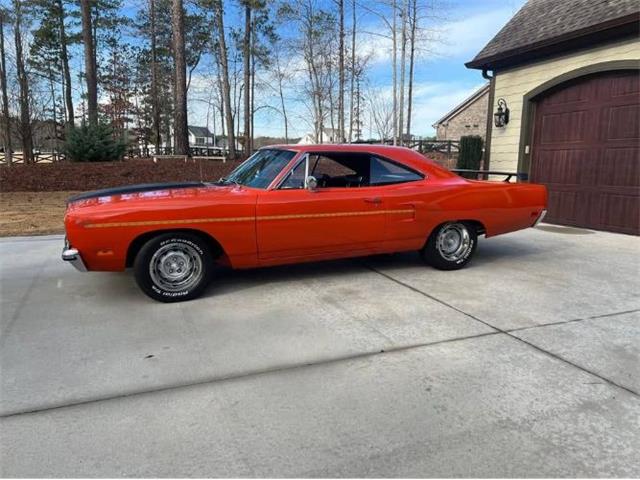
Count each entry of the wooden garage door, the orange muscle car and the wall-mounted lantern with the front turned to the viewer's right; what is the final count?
0

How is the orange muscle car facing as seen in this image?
to the viewer's left

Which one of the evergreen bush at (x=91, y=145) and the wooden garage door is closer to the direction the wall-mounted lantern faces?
the evergreen bush

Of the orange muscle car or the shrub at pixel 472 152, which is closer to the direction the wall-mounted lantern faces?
the orange muscle car

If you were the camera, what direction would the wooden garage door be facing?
facing the viewer and to the left of the viewer

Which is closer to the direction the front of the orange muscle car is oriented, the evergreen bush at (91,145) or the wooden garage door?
the evergreen bush

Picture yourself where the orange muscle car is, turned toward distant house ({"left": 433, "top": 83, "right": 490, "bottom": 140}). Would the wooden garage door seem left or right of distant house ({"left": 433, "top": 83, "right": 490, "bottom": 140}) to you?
right

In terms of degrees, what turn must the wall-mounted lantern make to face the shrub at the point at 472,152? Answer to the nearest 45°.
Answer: approximately 90° to its right

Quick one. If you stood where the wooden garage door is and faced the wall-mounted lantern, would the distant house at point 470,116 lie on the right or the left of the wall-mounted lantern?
right

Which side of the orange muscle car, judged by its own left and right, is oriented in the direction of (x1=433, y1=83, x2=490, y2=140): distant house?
right

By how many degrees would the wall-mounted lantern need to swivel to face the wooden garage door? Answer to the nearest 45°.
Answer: approximately 90° to its left

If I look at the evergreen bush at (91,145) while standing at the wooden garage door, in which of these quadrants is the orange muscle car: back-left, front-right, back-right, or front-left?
front-left

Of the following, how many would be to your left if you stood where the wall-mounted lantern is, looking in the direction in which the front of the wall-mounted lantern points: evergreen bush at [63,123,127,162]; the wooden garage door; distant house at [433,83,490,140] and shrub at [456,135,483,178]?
1

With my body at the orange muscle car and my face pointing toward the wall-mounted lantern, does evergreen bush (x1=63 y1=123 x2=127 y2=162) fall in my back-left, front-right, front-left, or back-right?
front-left

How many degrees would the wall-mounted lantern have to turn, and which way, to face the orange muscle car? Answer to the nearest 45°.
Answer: approximately 45° to its left

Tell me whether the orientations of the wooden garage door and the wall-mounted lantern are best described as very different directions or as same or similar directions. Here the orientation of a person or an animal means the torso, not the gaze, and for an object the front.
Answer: same or similar directions

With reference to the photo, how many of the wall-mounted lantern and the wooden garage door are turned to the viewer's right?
0

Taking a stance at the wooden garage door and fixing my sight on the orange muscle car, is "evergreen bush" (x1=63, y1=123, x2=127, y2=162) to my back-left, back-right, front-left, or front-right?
front-right
